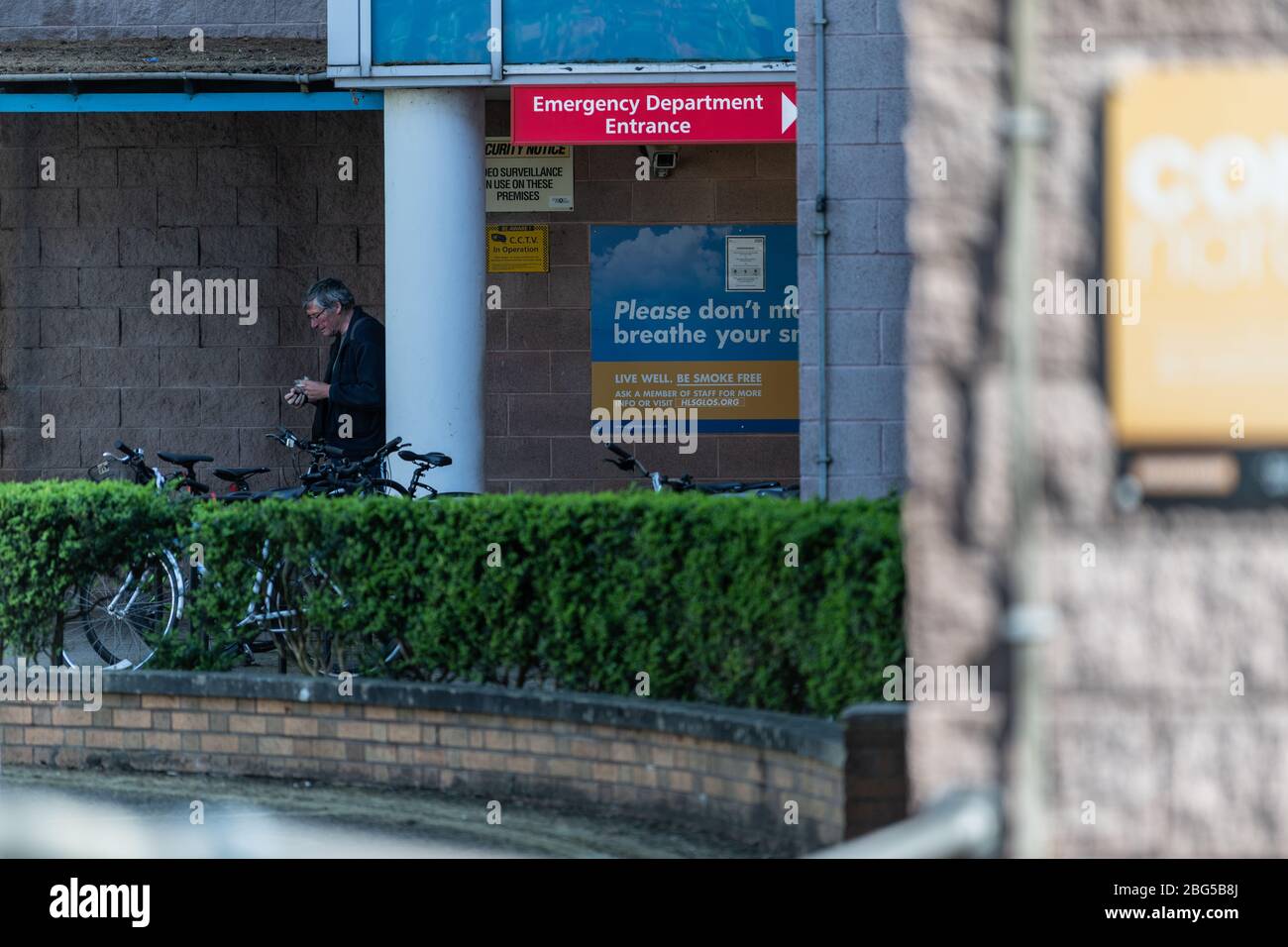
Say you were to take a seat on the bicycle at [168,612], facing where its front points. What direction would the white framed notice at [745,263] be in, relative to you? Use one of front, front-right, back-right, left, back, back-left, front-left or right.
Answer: back-right

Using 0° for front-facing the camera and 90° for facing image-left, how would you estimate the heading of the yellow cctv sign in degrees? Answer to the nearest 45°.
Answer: approximately 0°

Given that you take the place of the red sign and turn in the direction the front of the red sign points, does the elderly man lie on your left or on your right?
on your right

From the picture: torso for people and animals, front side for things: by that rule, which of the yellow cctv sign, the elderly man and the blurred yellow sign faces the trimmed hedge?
the yellow cctv sign

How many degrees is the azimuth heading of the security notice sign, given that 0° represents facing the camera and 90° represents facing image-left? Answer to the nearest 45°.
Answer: approximately 0°

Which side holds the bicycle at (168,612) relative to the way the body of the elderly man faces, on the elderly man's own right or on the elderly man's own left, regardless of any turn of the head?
on the elderly man's own left

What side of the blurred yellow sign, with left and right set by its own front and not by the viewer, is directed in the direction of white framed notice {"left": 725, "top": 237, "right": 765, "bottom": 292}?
back
